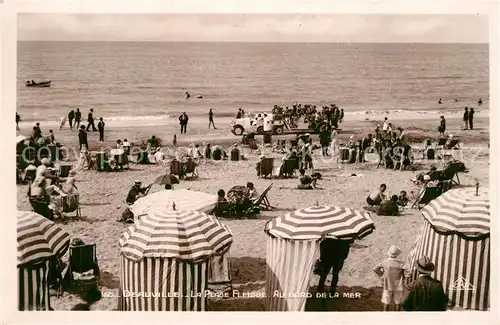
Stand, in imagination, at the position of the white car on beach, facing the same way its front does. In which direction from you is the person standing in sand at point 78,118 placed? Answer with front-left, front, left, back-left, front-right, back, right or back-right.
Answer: front

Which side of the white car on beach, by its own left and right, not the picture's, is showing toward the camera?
left

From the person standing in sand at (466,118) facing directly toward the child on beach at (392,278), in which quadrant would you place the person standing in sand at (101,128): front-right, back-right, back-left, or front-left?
front-right

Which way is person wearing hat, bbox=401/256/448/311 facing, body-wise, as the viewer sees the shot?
away from the camera

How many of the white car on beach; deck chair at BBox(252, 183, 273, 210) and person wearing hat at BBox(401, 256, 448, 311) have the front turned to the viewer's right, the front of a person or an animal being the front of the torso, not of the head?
0
